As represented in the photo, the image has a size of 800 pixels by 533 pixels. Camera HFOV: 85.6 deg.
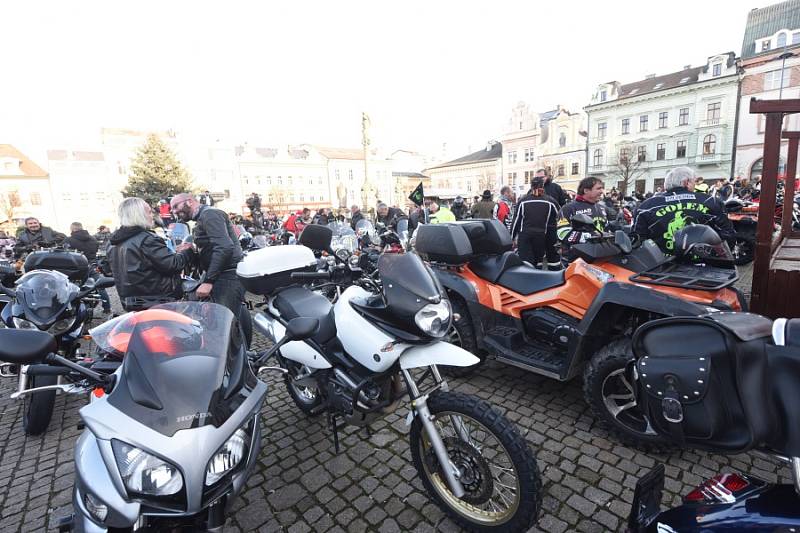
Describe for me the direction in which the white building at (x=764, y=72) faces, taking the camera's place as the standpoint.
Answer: facing the viewer and to the left of the viewer

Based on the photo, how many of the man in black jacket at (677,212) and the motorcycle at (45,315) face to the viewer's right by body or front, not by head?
0

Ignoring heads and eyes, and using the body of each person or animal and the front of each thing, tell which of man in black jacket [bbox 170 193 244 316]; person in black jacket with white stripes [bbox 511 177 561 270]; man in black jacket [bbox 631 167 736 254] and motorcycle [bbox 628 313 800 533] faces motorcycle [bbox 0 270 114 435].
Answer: man in black jacket [bbox 170 193 244 316]

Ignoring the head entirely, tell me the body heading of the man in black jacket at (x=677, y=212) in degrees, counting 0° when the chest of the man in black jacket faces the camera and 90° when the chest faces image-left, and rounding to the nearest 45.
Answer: approximately 180°

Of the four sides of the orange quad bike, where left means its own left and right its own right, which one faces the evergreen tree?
back

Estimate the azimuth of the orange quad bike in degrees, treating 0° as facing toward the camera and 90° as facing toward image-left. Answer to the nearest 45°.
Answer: approximately 315°

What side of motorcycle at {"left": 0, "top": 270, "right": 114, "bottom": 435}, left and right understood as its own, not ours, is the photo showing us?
front

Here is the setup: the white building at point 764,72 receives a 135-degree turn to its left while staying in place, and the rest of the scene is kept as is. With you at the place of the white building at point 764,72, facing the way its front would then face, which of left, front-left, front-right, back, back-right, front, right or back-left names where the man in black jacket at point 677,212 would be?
right

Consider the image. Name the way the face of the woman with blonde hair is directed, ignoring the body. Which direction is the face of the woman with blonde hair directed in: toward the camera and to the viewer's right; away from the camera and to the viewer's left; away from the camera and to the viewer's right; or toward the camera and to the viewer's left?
away from the camera and to the viewer's right

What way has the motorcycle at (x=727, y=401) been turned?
to the viewer's right

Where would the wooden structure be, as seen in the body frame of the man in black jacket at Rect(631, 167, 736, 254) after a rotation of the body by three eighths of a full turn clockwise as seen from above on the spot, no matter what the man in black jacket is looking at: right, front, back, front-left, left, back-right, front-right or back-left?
front

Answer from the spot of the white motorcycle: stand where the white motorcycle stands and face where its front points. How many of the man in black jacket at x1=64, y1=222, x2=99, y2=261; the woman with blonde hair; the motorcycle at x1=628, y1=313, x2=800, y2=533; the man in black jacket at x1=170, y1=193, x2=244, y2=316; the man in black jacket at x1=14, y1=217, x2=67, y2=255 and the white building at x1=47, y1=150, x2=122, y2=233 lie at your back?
5

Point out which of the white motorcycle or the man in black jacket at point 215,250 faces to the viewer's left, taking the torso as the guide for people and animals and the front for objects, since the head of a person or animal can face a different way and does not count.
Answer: the man in black jacket

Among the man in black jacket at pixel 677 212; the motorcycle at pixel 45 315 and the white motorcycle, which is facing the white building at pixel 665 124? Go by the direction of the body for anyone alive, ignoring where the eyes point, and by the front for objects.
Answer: the man in black jacket

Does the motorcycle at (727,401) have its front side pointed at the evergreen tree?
no

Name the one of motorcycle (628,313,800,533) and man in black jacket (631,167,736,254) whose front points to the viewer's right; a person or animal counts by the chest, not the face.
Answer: the motorcycle

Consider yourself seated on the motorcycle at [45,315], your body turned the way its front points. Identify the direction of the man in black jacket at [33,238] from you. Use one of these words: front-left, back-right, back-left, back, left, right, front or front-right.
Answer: back

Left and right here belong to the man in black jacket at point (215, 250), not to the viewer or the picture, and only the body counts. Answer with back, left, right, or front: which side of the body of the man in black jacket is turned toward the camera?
left

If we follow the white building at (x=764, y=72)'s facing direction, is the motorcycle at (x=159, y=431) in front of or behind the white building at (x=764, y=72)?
in front

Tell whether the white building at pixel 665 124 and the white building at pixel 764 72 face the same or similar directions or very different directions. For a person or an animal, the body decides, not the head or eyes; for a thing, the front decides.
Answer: same or similar directions
